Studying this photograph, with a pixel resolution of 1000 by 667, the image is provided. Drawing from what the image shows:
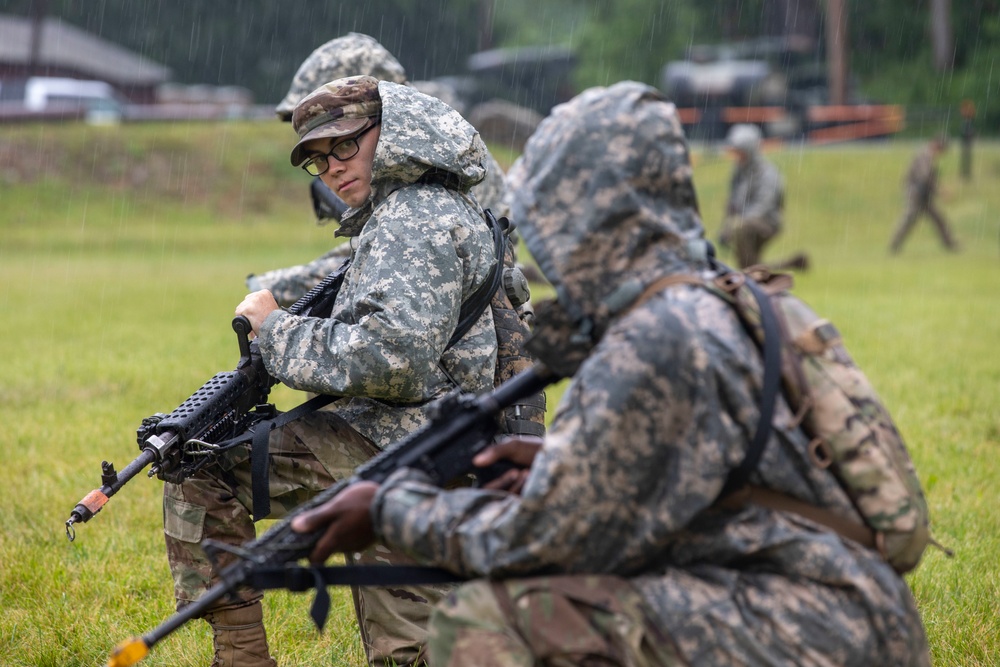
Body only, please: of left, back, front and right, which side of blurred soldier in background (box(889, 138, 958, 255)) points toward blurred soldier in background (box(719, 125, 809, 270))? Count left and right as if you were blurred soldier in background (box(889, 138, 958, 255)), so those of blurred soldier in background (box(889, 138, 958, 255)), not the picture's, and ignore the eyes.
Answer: right

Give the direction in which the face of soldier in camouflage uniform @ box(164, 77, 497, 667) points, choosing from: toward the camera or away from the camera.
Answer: toward the camera

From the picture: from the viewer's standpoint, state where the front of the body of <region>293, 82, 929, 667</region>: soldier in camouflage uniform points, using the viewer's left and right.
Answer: facing to the left of the viewer

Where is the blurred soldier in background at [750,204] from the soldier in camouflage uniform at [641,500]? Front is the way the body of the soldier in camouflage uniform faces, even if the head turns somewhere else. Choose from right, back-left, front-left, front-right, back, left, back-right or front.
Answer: right

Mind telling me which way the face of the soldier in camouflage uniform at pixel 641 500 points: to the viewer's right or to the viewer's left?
to the viewer's left

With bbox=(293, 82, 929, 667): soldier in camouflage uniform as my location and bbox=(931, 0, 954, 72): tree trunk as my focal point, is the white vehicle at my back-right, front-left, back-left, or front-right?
front-left

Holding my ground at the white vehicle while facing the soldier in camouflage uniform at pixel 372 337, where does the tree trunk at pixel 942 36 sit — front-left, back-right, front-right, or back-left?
front-left
